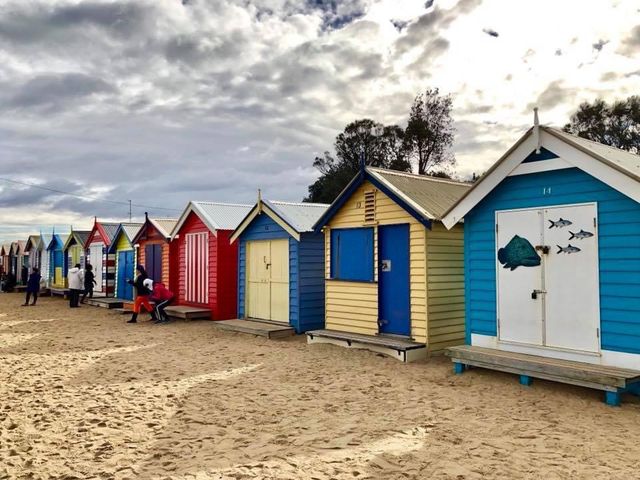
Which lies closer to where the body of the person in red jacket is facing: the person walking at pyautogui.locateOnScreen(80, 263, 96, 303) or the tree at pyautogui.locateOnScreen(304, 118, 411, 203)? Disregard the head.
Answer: the person walking

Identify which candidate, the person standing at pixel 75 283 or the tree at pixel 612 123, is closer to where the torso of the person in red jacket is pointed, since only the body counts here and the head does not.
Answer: the person standing

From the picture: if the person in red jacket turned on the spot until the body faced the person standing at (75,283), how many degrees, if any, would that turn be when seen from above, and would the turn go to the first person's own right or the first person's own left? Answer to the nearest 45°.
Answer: approximately 45° to the first person's own right

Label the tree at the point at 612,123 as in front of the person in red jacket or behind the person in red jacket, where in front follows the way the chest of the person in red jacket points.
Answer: behind

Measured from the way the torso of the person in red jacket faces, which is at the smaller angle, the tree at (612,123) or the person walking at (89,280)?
the person walking

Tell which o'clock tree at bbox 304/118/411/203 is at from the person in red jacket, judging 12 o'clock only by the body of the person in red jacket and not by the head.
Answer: The tree is roughly at 4 o'clock from the person in red jacket.

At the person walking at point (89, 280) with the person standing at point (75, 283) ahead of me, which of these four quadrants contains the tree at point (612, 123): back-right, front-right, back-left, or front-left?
back-left

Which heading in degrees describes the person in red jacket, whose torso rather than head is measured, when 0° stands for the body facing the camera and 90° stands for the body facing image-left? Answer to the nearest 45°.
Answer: approximately 90°

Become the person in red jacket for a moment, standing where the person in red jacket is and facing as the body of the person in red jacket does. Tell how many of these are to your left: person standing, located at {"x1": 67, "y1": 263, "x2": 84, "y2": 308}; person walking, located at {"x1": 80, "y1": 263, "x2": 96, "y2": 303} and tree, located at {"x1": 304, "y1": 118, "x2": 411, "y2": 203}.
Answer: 0
